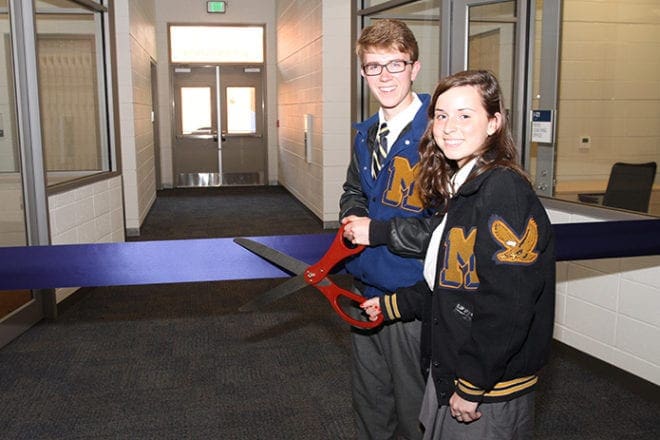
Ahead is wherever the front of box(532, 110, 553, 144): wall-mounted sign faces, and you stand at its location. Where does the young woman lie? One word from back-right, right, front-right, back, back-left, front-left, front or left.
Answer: front

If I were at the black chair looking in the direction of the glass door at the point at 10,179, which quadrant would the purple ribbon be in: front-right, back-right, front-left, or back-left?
front-left

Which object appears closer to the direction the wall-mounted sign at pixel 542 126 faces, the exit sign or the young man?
the young man

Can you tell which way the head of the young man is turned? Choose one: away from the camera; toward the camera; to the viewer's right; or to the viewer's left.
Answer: toward the camera

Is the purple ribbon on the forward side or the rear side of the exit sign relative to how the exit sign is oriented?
on the forward side

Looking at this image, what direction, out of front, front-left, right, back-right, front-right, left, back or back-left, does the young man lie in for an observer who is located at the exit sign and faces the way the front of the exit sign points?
front

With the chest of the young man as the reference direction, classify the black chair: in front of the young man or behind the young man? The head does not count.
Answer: behind

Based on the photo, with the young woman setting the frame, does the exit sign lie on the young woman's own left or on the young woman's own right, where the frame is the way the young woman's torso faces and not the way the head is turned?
on the young woman's own right

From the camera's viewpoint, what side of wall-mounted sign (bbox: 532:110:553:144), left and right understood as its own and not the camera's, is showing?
front

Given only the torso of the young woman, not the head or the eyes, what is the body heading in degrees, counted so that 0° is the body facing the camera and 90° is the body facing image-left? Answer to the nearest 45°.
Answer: approximately 45°
